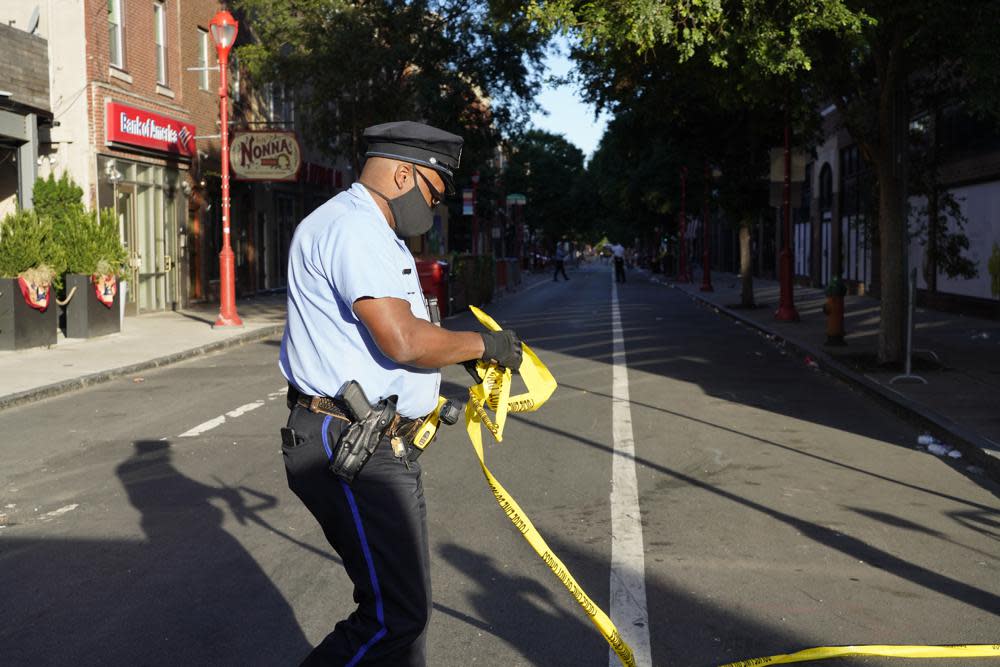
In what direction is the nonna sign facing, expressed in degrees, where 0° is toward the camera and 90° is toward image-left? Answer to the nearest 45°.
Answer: approximately 0°

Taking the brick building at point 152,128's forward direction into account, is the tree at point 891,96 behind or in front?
in front

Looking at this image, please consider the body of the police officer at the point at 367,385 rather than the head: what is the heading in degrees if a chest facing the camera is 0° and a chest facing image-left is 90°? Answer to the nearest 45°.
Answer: approximately 270°

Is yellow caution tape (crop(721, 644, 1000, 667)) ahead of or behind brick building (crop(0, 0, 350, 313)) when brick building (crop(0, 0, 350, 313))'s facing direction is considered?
ahead

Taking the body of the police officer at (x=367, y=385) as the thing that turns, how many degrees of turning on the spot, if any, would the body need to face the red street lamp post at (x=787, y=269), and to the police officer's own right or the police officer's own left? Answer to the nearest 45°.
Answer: approximately 90° to the police officer's own left

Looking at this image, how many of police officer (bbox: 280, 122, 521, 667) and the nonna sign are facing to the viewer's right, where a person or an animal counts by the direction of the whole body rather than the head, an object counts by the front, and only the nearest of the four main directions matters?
1

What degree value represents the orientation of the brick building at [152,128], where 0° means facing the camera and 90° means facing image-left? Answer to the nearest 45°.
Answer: approximately 315°

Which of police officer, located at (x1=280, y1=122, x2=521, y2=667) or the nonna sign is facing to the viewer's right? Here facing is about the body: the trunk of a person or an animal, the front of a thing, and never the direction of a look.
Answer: the police officer

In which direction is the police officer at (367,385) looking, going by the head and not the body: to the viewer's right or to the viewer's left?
to the viewer's right

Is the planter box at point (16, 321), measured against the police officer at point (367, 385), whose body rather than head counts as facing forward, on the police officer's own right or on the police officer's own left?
on the police officer's own left

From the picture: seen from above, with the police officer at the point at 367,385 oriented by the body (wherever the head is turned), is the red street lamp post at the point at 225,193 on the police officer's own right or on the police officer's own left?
on the police officer's own left
